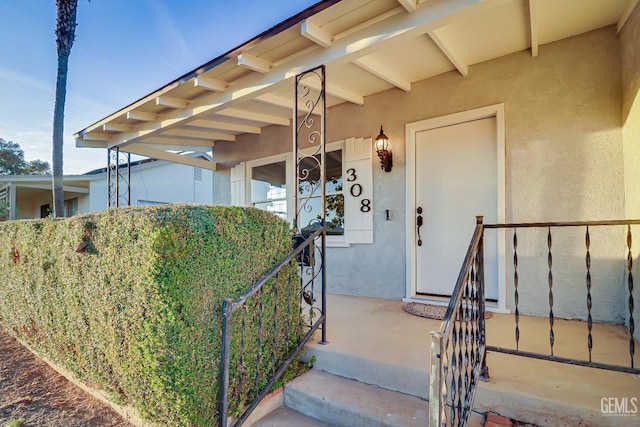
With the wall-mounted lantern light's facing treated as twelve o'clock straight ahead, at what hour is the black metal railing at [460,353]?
The black metal railing is roughly at 10 o'clock from the wall-mounted lantern light.

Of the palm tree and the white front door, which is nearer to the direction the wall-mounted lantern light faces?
the palm tree

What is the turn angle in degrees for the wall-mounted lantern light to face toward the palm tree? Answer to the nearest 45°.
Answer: approximately 45° to its right

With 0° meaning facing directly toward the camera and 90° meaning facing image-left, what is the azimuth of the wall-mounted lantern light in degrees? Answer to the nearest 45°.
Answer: approximately 45°

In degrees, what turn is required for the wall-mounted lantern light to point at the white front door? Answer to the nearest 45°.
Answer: approximately 135° to its left

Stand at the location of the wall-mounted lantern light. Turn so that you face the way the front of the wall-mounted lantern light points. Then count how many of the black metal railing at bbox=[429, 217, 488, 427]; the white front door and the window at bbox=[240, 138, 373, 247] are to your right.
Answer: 1

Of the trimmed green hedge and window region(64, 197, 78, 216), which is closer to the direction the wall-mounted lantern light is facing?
the trimmed green hedge

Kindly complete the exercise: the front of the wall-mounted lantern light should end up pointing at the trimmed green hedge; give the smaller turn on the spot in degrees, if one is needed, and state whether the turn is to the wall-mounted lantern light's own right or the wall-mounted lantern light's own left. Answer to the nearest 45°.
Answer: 0° — it already faces it

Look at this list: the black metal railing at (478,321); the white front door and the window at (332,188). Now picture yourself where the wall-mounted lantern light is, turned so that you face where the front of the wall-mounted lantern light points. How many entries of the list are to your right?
1

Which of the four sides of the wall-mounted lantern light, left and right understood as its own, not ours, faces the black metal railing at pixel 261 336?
front
